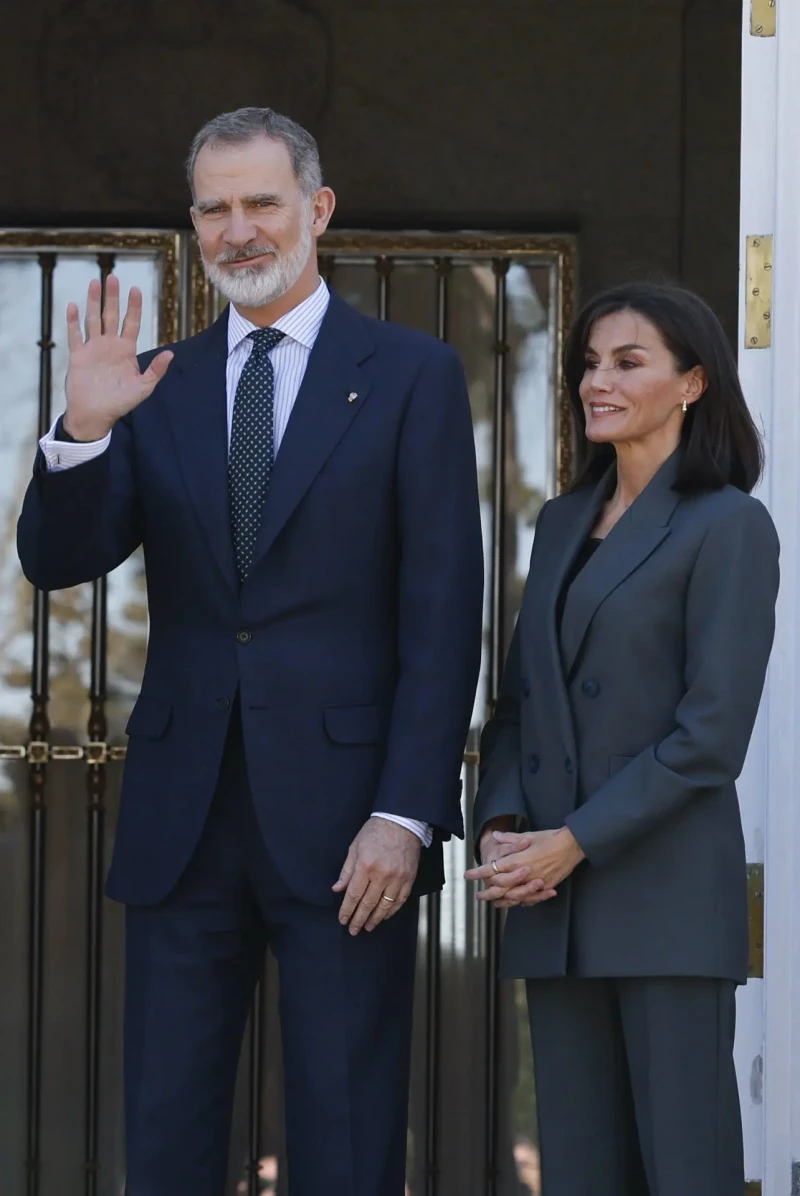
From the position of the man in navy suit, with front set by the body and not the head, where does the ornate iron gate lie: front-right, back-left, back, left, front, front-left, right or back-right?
back

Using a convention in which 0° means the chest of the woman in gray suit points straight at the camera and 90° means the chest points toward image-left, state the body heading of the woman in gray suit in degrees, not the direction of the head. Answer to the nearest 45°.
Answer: approximately 45°
